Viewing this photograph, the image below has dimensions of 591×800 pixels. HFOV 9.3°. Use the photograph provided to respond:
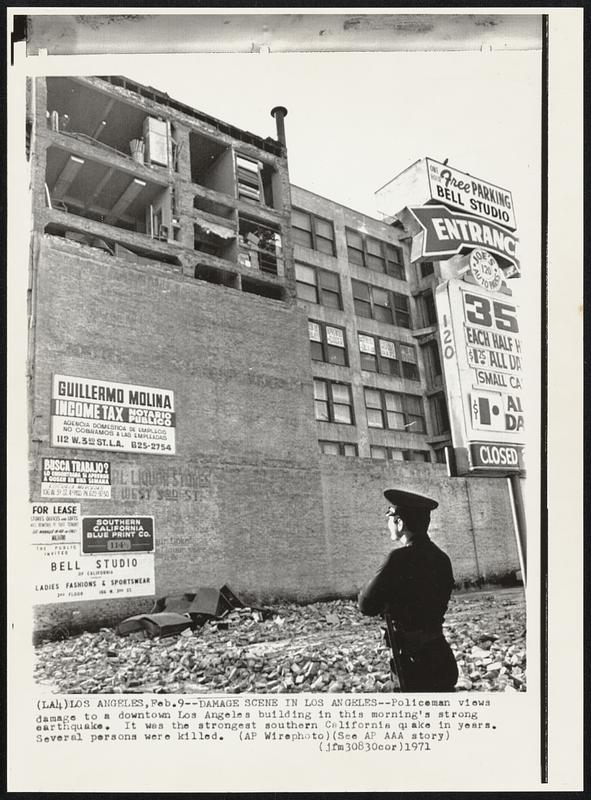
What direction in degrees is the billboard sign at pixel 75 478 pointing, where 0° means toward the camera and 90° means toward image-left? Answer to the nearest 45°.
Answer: approximately 0°

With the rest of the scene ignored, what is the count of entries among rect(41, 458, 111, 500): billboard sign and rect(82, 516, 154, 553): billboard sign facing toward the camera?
2

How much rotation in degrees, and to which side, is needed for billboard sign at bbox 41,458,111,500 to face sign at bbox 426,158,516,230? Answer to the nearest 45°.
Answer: approximately 90° to its left

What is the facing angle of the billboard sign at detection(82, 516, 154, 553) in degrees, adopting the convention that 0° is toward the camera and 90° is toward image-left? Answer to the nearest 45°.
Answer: approximately 0°

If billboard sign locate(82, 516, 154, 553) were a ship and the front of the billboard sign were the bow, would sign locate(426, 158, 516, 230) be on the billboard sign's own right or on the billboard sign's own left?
on the billboard sign's own left

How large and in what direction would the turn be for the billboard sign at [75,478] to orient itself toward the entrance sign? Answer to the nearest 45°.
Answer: approximately 90° to its left
